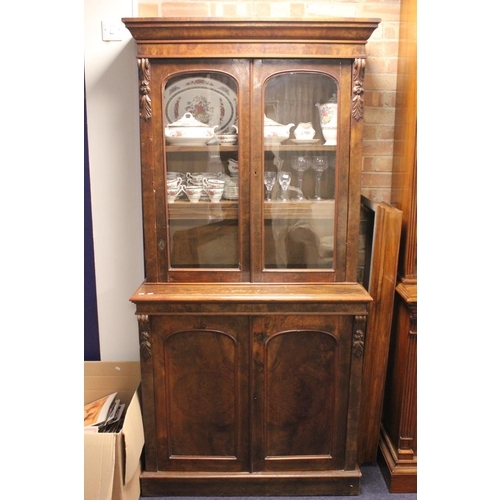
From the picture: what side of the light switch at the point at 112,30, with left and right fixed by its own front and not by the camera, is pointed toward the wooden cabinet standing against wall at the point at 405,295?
left

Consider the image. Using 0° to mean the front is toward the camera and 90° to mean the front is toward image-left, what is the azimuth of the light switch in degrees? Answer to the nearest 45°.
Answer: approximately 0°

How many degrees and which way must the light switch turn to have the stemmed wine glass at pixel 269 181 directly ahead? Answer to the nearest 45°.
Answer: approximately 45° to its left
